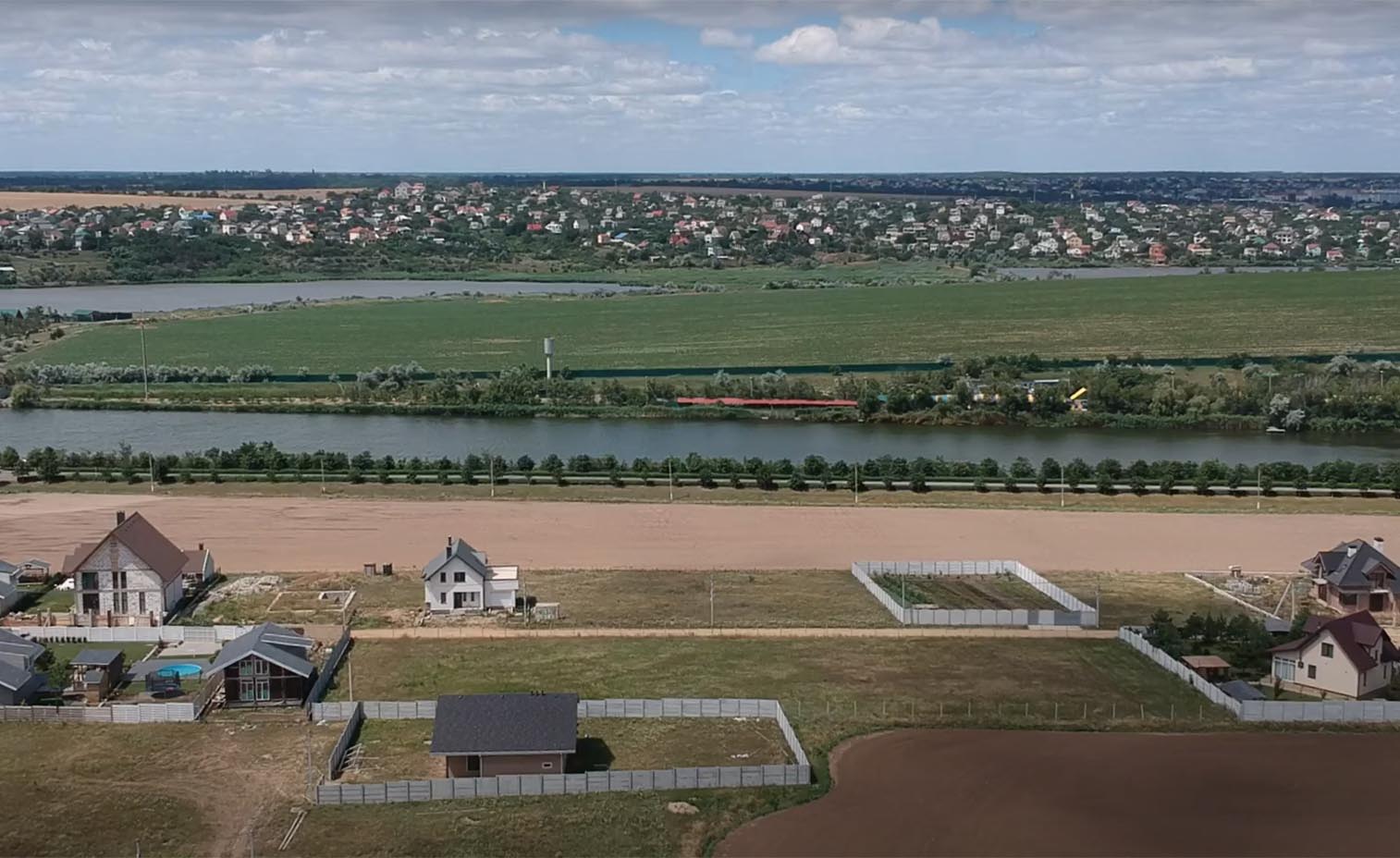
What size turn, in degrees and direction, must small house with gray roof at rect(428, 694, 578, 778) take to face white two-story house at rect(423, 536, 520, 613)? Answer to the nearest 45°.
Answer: approximately 180°

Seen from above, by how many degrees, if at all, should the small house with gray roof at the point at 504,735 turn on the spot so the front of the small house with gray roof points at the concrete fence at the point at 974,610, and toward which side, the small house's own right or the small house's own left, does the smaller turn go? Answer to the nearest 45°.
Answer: approximately 135° to the small house's own left

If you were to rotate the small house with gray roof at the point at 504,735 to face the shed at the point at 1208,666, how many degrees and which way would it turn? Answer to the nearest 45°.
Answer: approximately 90° to its left

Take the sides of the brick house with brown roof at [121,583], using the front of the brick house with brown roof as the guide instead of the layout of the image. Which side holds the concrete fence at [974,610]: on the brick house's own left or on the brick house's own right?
on the brick house's own left

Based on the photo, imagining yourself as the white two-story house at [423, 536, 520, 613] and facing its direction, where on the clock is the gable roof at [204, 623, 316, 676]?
The gable roof is roughly at 1 o'clock from the white two-story house.

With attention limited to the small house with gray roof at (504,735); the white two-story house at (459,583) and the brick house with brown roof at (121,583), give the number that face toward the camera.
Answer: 3

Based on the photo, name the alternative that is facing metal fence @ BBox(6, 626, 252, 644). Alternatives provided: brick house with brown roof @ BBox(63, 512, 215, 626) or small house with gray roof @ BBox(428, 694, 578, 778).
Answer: the brick house with brown roof

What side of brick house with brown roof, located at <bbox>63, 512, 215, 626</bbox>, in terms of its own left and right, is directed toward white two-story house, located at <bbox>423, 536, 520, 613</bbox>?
left

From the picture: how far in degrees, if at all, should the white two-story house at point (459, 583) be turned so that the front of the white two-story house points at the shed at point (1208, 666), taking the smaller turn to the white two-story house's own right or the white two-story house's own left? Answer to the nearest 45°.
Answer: approximately 45° to the white two-story house's own left

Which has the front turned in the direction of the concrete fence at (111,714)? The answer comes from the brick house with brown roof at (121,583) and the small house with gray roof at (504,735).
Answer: the brick house with brown roof

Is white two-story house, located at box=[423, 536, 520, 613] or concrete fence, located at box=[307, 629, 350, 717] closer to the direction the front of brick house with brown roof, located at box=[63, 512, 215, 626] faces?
the concrete fence

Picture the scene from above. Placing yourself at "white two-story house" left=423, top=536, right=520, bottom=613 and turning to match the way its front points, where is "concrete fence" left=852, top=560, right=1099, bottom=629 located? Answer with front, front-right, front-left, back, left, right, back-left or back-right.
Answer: left

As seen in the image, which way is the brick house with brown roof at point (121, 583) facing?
toward the camera

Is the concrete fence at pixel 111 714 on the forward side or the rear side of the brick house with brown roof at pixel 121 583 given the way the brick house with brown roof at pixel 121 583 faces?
on the forward side

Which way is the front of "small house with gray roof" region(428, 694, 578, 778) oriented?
toward the camera
